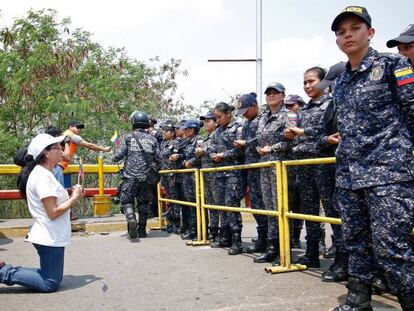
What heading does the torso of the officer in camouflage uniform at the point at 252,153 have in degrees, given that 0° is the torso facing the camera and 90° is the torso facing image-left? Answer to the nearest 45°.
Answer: approximately 90°

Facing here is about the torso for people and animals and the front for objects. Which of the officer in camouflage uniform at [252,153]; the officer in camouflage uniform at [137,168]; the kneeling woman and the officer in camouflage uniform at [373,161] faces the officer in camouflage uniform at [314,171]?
the kneeling woman

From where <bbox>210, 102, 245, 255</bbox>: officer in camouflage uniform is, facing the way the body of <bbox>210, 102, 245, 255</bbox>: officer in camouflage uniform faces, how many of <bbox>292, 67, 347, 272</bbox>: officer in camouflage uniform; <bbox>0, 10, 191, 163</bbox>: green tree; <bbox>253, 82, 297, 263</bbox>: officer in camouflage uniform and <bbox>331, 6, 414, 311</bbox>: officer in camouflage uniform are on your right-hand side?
1

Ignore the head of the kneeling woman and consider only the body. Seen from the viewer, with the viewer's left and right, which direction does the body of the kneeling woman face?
facing to the right of the viewer

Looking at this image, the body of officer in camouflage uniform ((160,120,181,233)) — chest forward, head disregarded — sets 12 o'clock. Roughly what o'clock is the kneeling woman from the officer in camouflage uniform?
The kneeling woman is roughly at 11 o'clock from the officer in camouflage uniform.

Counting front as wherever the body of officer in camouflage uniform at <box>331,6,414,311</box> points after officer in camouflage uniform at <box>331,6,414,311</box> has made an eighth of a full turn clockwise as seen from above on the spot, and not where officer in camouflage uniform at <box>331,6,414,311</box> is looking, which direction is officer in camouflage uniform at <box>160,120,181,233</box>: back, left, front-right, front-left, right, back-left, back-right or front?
front-right

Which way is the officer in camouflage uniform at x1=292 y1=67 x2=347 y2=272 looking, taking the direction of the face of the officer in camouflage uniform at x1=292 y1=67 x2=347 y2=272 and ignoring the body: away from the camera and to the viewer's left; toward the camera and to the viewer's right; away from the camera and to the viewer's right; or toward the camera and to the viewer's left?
toward the camera and to the viewer's left

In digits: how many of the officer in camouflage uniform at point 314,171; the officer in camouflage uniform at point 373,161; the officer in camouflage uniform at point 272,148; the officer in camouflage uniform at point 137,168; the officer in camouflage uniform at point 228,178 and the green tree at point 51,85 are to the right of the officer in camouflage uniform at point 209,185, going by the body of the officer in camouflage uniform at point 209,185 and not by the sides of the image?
2

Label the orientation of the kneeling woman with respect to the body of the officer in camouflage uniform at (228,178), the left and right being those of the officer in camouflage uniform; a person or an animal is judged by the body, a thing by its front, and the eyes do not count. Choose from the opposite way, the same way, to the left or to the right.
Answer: the opposite way

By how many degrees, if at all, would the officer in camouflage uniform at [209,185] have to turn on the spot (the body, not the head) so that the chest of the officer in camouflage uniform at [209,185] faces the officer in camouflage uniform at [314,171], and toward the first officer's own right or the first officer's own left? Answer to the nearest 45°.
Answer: approximately 90° to the first officer's own left

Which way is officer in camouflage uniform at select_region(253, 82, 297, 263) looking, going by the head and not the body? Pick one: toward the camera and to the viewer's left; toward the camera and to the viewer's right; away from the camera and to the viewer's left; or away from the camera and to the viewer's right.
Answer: toward the camera and to the viewer's left

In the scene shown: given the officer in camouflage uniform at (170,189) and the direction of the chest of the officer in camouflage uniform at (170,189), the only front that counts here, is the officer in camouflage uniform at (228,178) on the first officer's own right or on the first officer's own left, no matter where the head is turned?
on the first officer's own left

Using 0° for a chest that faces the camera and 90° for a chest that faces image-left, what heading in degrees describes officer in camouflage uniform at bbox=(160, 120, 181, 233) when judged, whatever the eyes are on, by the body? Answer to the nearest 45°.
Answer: approximately 45°
